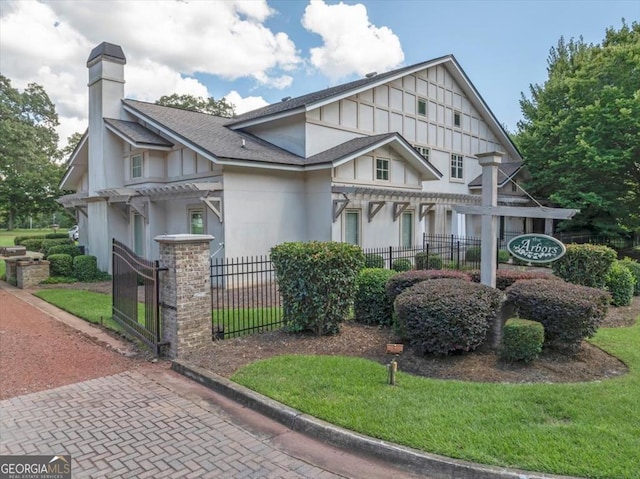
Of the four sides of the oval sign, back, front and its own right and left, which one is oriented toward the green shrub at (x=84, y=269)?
right

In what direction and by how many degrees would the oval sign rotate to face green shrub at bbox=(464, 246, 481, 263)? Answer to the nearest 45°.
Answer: approximately 180°

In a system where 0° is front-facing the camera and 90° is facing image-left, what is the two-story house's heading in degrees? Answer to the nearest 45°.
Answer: approximately 315°

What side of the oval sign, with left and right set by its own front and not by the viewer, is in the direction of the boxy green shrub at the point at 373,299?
right

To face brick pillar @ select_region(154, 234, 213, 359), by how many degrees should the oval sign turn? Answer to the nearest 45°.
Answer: approximately 45° to its right

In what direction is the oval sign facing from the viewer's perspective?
toward the camera

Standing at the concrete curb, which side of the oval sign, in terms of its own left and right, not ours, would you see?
front

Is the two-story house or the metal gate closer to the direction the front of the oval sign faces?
the metal gate

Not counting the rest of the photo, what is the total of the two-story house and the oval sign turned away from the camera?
0

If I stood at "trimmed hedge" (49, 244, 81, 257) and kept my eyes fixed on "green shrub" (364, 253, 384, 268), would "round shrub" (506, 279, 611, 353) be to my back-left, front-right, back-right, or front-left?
front-right

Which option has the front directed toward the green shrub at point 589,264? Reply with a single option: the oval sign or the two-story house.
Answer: the two-story house

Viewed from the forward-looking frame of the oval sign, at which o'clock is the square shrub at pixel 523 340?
The square shrub is roughly at 12 o'clock from the oval sign.

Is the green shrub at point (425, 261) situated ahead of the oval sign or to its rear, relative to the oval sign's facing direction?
to the rear

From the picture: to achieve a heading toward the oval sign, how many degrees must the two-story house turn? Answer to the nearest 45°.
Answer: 0° — it already faces it

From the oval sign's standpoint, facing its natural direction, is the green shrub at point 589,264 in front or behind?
behind

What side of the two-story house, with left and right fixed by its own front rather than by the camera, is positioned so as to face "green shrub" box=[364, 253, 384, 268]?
front

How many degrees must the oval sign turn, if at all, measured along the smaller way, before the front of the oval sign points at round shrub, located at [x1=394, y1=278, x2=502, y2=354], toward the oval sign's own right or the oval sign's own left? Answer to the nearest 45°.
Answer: approximately 45° to the oval sign's own right
